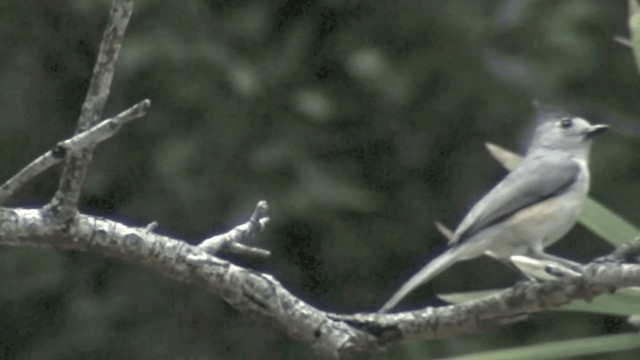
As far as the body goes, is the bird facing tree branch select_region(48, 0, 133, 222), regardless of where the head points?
no

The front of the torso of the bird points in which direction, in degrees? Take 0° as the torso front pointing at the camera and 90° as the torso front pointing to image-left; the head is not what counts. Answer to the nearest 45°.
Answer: approximately 270°

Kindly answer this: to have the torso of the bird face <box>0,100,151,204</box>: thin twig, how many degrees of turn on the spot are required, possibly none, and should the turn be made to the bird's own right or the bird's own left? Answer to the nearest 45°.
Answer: approximately 135° to the bird's own right
